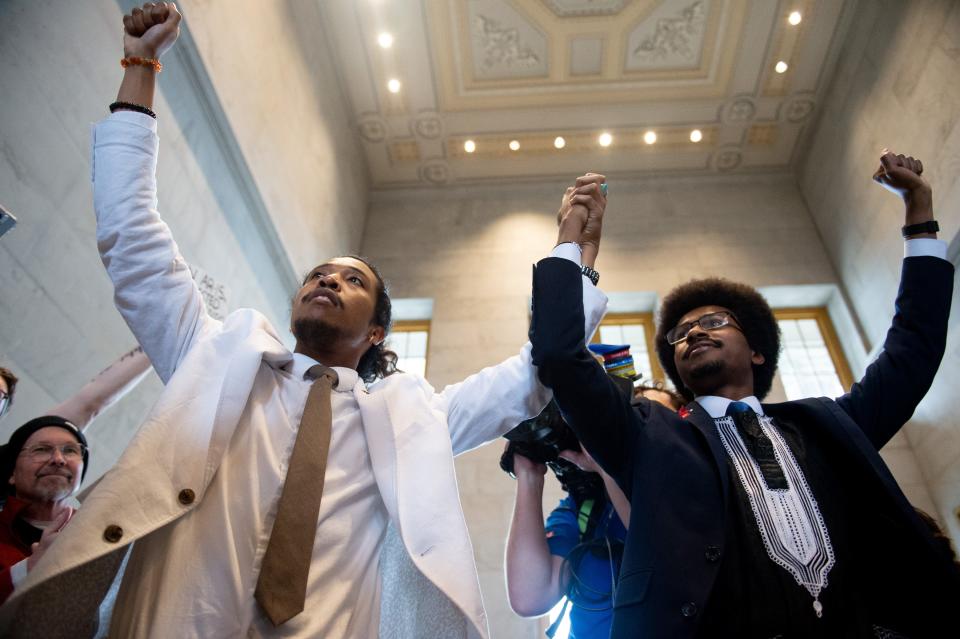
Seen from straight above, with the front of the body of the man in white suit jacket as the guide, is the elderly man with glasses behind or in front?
behind

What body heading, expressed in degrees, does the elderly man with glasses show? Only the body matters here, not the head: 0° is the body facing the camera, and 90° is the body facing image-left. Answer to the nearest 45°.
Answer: approximately 315°

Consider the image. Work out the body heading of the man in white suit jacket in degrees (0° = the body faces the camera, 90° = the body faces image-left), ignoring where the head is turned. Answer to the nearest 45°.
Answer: approximately 0°

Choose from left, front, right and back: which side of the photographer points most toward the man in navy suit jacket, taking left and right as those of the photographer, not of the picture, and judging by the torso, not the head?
left

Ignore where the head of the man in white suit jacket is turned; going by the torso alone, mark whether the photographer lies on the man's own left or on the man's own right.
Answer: on the man's own left

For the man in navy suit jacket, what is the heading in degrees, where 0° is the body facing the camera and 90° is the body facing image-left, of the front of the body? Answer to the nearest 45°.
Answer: approximately 0°

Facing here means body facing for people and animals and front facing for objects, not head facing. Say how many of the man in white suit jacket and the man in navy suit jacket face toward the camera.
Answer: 2

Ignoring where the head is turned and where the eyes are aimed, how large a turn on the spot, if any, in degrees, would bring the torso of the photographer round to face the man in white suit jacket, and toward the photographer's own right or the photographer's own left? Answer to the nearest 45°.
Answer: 0° — they already face them
